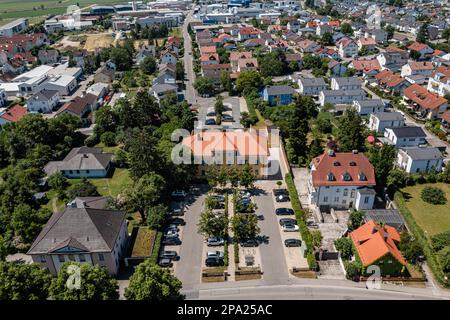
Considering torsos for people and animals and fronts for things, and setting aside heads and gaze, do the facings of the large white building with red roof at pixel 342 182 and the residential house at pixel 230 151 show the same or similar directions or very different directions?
same or similar directions

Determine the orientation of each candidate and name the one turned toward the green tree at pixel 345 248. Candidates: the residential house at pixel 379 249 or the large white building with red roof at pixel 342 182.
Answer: the large white building with red roof

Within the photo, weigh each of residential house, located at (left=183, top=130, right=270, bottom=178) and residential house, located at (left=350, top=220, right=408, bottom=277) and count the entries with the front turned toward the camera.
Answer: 2

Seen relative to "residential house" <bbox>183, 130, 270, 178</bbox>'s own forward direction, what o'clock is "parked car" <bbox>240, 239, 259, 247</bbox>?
The parked car is roughly at 12 o'clock from the residential house.

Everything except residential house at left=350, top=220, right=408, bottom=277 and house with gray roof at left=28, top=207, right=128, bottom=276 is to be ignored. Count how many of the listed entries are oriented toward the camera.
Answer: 2

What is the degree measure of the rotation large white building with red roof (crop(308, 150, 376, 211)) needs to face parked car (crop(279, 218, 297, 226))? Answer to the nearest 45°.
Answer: approximately 45° to its right

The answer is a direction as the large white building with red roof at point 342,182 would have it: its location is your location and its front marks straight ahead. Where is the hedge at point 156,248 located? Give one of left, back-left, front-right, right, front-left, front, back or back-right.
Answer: front-right

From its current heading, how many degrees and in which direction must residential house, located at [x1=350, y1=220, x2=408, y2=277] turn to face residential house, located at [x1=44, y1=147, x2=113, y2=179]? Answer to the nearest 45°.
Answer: approximately 90° to its right

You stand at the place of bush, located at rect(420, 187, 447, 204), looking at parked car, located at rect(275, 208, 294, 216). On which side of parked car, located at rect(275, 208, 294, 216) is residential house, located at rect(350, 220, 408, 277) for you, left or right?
left

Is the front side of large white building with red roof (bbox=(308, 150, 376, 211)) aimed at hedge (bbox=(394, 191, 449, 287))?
no

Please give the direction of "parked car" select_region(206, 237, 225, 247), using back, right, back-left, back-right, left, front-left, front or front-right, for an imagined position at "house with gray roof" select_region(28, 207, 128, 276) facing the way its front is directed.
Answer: left

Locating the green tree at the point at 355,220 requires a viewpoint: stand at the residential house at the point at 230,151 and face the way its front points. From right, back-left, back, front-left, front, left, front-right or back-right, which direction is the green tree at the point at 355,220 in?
front-left

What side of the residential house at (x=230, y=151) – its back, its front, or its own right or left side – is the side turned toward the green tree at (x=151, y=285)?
front

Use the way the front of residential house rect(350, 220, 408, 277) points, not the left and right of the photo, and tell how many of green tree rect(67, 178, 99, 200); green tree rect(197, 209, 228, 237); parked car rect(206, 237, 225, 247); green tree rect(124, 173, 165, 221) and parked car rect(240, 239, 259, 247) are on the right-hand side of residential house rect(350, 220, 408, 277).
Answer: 5

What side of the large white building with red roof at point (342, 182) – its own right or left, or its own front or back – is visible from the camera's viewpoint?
front

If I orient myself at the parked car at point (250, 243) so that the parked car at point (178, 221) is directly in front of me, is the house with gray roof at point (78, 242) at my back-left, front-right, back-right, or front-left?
front-left

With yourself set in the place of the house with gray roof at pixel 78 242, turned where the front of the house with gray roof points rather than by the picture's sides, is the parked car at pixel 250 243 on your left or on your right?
on your left

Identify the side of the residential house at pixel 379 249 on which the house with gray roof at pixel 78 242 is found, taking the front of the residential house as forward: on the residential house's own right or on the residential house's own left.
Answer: on the residential house's own right

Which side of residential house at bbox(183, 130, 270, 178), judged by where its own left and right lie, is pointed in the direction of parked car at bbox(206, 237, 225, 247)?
front

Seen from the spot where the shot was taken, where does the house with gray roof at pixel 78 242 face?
facing the viewer
